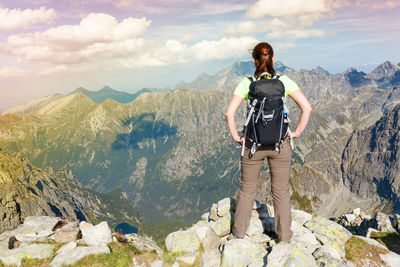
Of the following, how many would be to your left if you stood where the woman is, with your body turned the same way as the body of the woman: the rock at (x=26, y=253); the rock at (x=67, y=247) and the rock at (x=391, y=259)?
2

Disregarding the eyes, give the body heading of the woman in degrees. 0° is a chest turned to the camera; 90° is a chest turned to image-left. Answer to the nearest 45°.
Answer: approximately 180°

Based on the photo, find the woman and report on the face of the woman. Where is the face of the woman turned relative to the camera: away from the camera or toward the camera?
away from the camera

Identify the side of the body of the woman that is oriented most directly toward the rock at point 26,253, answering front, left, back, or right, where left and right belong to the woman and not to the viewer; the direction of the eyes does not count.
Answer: left

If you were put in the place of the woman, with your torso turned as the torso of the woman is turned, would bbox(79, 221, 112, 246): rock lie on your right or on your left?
on your left

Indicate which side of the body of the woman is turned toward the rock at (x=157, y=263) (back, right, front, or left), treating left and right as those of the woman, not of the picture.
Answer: left
